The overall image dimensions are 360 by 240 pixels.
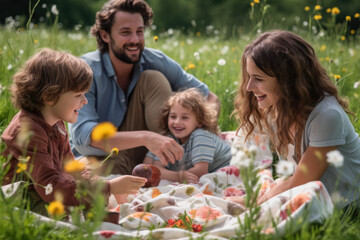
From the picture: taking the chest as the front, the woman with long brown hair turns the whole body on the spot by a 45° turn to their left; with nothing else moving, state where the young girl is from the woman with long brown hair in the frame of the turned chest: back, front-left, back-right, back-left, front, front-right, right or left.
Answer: right

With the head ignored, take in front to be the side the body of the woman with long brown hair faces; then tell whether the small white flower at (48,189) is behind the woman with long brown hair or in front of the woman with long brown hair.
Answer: in front

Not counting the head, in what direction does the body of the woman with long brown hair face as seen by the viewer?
to the viewer's left
